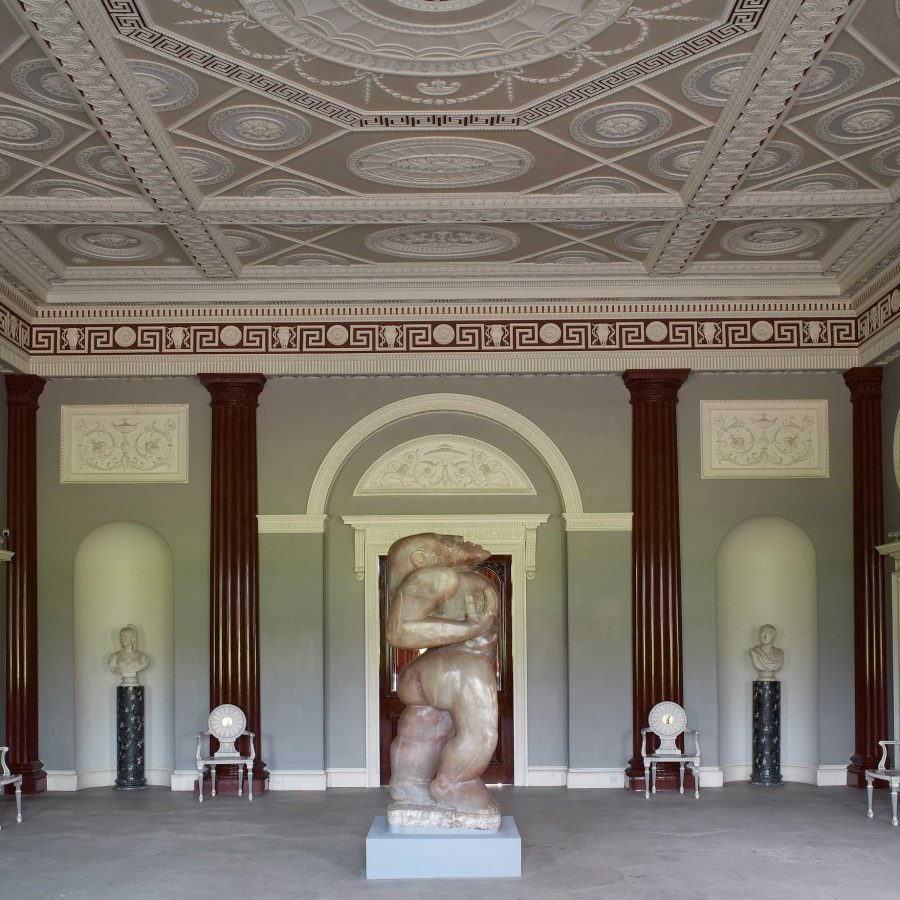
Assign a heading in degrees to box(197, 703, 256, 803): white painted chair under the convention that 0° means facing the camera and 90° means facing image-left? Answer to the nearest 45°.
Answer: approximately 0°

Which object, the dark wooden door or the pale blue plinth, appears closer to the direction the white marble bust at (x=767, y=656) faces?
the pale blue plinth

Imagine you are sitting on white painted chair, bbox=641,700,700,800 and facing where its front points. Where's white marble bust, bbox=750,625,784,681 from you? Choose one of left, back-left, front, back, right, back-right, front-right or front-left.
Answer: back-left

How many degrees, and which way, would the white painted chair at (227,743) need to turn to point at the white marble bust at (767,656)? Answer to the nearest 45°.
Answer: approximately 90° to its left
